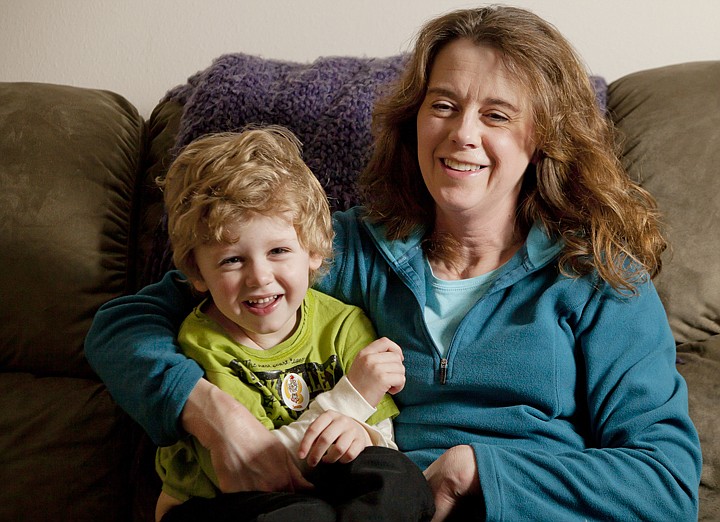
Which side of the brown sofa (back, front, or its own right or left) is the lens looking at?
front

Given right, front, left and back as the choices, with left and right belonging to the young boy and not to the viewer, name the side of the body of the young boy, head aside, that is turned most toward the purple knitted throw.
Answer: back

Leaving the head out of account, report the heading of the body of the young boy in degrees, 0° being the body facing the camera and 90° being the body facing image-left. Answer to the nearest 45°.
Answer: approximately 0°
